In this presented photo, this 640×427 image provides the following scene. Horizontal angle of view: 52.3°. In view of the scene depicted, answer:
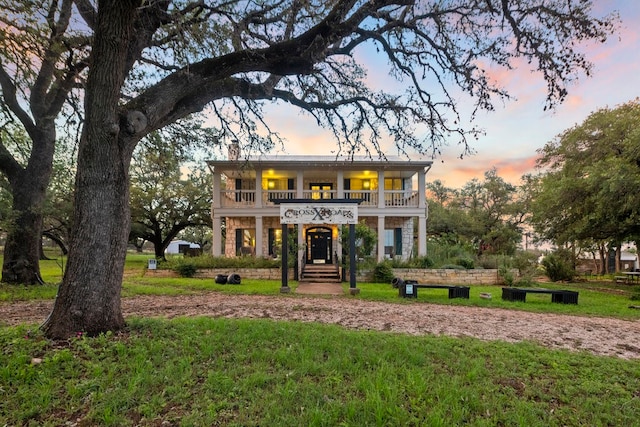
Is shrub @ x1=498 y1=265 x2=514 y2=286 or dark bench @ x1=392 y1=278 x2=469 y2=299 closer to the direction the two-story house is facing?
the dark bench

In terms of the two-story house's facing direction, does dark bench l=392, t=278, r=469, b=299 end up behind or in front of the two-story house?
in front

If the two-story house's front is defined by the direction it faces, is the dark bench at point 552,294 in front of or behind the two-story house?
in front

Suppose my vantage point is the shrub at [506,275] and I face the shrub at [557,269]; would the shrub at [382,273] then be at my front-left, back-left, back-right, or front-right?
back-left

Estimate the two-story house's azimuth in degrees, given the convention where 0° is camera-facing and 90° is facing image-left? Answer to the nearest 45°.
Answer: approximately 0°

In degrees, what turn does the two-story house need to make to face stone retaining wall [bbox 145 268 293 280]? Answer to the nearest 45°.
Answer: approximately 45° to its right

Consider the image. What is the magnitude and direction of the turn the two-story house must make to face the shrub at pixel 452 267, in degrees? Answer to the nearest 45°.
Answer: approximately 45° to its left
